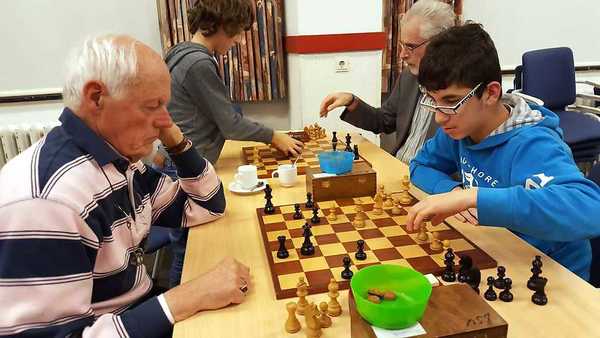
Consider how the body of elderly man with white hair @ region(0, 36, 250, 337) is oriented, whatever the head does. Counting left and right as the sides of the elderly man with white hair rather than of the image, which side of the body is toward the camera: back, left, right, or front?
right

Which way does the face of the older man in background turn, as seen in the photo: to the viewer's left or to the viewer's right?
to the viewer's left

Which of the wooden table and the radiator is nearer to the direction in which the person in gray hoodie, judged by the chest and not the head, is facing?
the wooden table

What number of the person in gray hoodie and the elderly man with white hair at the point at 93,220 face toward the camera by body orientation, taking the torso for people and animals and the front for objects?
0

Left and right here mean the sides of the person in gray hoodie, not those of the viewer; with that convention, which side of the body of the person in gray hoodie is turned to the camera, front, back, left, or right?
right

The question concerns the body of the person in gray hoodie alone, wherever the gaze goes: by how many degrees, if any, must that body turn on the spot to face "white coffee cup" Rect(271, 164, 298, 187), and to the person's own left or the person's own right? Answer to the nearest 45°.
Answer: approximately 45° to the person's own right

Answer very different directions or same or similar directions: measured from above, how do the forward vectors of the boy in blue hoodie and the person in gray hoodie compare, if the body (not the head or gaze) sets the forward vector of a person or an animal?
very different directions

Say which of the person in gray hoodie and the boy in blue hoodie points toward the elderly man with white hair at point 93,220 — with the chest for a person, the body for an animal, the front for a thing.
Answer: the boy in blue hoodie

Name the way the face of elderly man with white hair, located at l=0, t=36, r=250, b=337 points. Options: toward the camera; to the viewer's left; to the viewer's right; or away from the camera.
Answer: to the viewer's right

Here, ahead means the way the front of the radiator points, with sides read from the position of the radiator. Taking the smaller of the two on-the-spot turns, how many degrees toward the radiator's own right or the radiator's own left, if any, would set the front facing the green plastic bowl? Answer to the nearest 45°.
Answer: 0° — it already faces it

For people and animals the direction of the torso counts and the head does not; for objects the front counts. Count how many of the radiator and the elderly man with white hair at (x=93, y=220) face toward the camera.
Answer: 1

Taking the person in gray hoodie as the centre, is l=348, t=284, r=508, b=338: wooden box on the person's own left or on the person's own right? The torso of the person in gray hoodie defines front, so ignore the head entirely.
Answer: on the person's own right

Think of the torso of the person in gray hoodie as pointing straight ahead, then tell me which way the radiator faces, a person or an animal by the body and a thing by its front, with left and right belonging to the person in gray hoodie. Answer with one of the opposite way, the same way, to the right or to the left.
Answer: to the right
